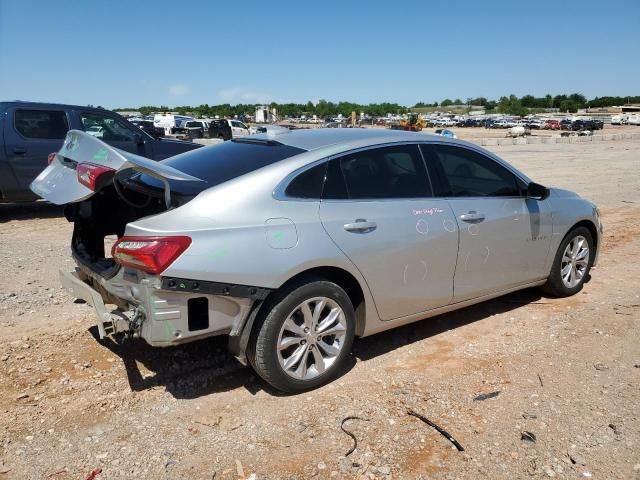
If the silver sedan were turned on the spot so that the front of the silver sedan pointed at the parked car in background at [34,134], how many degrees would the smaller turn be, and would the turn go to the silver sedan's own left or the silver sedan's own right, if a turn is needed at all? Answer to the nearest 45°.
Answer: approximately 90° to the silver sedan's own left

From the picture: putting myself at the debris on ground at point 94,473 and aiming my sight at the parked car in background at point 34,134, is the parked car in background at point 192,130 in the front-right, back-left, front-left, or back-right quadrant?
front-right

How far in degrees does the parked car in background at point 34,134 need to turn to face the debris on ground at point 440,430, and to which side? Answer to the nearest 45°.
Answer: approximately 90° to its right

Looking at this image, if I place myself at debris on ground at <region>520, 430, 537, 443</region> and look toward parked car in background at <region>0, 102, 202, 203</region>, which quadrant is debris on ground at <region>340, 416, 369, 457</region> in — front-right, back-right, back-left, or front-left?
front-left

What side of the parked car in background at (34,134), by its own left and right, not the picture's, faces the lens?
right

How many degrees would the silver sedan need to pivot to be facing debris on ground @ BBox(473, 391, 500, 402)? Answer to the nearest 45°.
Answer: approximately 45° to its right

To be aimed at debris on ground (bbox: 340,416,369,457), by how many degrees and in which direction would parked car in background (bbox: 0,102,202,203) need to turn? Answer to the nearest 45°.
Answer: approximately 90° to its right

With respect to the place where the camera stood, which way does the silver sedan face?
facing away from the viewer and to the right of the viewer

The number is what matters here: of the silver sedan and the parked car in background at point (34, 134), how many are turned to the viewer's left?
0

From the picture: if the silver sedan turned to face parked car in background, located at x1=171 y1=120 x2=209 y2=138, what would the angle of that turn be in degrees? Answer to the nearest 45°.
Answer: approximately 45° to its left

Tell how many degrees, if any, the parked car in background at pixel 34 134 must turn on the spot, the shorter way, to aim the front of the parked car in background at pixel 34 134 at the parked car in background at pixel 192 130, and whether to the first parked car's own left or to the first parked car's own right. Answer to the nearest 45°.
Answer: approximately 90° to the first parked car's own left

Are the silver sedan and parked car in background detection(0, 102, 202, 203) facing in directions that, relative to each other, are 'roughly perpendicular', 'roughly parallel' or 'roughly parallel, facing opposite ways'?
roughly parallel

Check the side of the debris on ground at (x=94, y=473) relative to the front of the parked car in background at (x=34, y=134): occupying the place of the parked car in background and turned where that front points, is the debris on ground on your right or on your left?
on your right

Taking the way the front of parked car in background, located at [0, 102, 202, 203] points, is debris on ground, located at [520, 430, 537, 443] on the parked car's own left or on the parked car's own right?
on the parked car's own right
